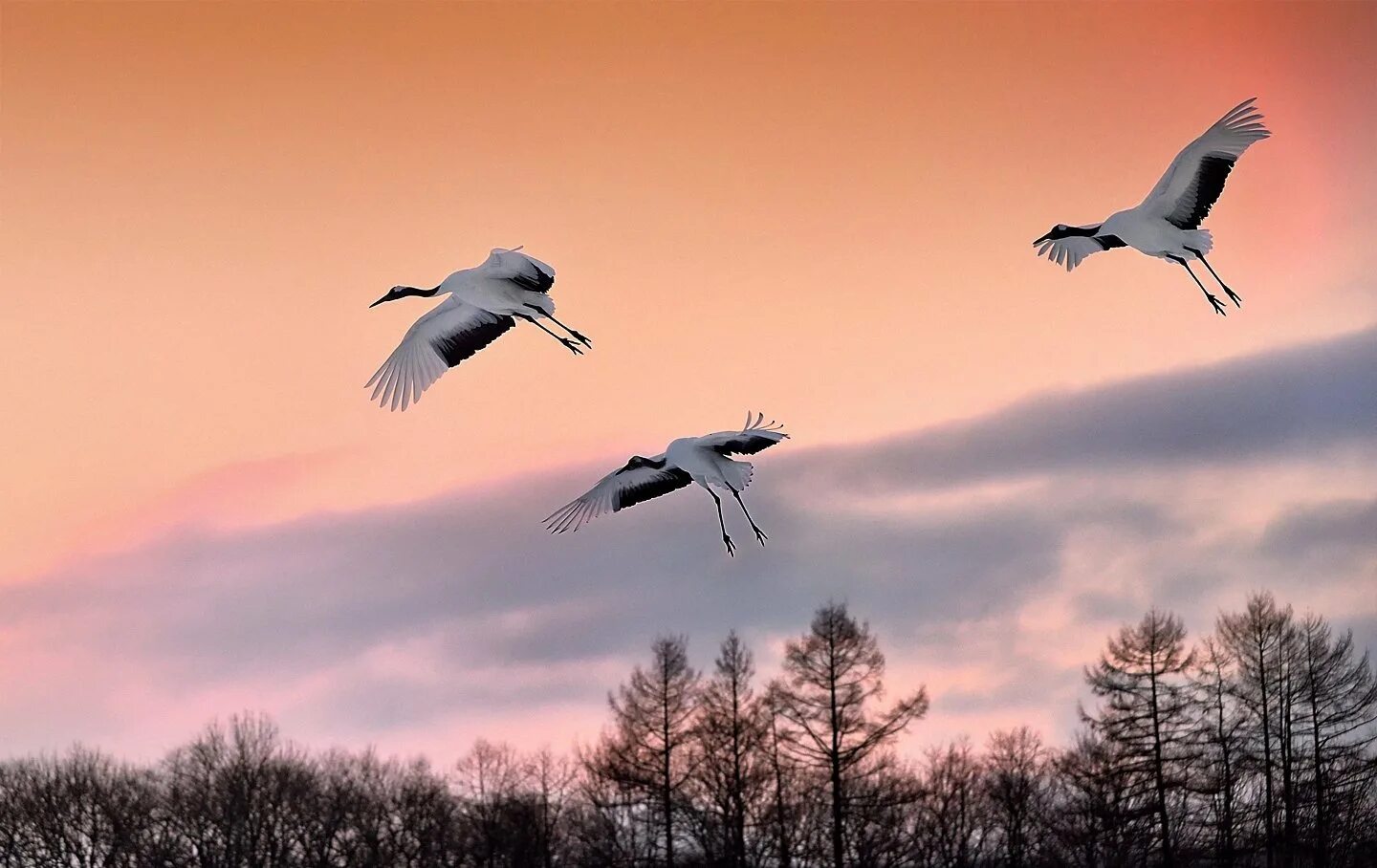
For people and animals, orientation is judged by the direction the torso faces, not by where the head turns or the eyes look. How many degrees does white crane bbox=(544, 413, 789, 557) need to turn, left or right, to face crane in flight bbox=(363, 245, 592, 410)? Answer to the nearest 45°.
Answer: approximately 45° to its right

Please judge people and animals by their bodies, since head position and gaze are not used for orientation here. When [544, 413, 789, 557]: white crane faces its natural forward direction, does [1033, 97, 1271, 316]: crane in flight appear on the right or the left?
on its left

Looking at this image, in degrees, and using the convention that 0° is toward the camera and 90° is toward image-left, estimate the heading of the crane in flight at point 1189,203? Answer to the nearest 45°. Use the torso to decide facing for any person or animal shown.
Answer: approximately 45°

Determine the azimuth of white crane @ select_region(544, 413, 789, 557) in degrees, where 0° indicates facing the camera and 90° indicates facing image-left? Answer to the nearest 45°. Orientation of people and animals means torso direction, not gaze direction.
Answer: approximately 45°
